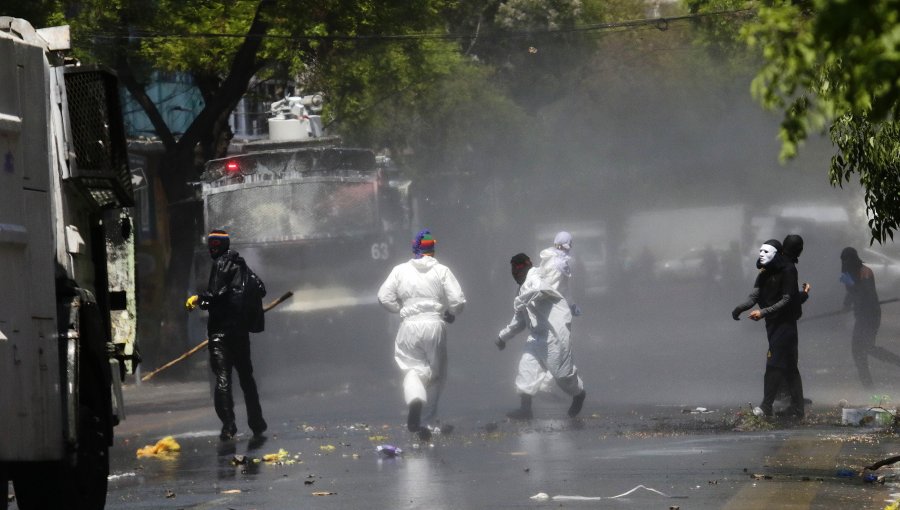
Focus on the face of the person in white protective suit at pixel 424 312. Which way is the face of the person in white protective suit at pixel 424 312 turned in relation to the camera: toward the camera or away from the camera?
away from the camera

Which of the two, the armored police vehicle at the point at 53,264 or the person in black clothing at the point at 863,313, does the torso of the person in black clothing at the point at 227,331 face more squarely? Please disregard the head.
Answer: the armored police vehicle

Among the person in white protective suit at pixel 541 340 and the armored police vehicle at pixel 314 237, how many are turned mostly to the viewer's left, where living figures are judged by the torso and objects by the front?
1

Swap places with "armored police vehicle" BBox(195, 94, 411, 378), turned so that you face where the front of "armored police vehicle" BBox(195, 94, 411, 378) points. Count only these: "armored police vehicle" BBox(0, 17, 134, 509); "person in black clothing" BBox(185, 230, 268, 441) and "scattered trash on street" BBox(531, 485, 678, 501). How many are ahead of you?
3

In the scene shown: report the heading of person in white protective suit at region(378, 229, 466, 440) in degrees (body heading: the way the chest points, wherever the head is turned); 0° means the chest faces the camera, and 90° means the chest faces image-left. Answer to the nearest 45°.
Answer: approximately 180°

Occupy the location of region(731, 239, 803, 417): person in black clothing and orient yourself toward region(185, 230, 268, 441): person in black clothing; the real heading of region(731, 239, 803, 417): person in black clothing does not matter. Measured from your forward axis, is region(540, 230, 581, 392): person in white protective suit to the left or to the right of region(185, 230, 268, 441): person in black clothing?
right

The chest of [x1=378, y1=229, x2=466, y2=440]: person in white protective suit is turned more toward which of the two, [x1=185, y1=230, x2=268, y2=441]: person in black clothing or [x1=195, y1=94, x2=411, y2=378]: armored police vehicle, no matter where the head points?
the armored police vehicle

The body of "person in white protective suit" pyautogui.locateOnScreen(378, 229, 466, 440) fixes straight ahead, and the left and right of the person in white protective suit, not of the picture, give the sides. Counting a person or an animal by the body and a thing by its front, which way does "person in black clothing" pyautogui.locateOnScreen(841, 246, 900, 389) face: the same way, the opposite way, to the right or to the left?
to the left

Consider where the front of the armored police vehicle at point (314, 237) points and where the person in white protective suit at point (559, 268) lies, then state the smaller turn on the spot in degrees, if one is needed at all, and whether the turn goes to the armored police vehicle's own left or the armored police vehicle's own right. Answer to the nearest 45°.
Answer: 0° — it already faces them
